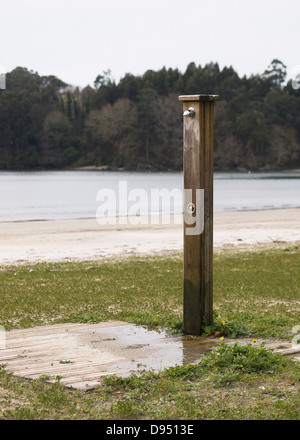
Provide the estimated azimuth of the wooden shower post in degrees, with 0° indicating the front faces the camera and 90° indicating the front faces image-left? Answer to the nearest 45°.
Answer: approximately 45°
